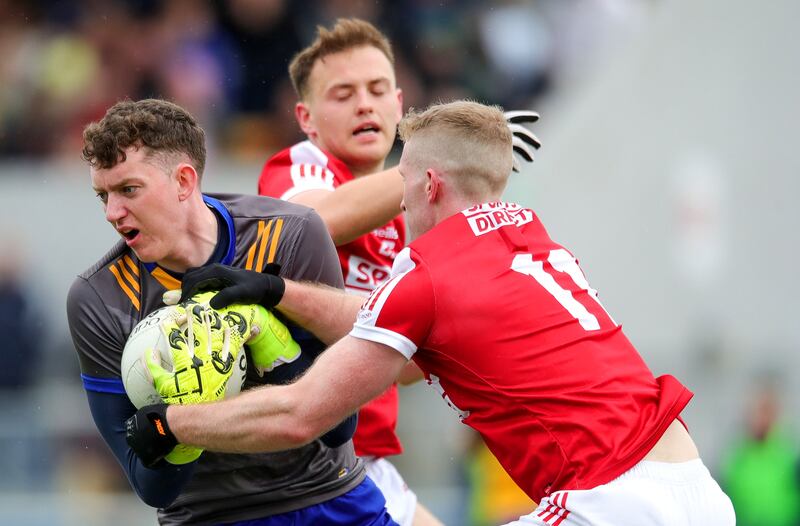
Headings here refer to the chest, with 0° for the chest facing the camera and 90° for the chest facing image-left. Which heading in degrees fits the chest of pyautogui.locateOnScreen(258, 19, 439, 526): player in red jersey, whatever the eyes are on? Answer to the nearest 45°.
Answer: approximately 315°

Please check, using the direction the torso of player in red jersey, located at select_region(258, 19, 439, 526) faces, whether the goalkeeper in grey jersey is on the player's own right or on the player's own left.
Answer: on the player's own right

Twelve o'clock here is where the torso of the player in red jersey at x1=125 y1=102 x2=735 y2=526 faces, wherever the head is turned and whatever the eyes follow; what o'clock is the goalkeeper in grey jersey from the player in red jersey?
The goalkeeper in grey jersey is roughly at 11 o'clock from the player in red jersey.

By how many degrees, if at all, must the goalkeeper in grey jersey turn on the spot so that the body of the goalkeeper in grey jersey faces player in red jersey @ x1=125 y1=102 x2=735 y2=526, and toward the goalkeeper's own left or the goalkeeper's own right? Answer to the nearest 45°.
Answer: approximately 90° to the goalkeeper's own left

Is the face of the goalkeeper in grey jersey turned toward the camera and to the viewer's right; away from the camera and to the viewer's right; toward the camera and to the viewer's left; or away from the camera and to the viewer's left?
toward the camera and to the viewer's left

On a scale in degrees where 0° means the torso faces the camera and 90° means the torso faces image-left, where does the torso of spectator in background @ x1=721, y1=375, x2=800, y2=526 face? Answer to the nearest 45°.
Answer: approximately 0°

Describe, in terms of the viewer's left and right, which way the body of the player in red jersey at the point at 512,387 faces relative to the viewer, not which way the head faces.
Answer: facing away from the viewer and to the left of the viewer

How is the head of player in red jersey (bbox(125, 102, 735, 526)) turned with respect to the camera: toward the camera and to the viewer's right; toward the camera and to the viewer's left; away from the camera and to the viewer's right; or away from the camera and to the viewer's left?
away from the camera and to the viewer's left

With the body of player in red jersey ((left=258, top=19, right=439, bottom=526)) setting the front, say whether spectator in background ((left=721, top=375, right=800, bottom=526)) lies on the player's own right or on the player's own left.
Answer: on the player's own left

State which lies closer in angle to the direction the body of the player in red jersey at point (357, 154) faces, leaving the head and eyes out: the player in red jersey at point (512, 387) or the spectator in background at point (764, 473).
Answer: the player in red jersey

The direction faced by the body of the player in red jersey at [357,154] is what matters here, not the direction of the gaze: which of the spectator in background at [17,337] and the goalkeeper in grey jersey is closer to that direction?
the goalkeeper in grey jersey

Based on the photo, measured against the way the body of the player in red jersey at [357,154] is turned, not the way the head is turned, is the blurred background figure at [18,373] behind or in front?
behind

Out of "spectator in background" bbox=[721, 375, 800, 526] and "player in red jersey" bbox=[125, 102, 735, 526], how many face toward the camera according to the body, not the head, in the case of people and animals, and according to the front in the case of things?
1

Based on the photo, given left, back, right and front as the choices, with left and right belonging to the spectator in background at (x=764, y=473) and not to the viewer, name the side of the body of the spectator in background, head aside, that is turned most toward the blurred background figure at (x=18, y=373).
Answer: right
